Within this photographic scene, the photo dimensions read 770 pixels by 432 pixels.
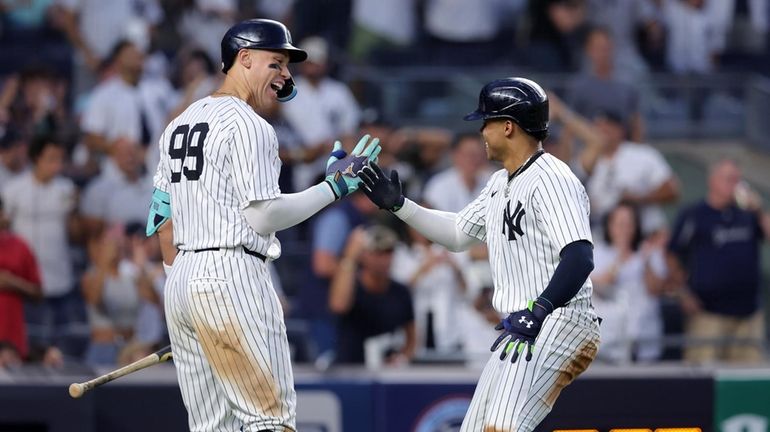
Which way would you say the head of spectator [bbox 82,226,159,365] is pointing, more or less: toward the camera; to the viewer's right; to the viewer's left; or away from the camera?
toward the camera

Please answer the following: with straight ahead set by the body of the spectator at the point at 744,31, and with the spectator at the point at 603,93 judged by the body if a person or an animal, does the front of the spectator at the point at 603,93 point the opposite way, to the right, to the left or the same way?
the same way

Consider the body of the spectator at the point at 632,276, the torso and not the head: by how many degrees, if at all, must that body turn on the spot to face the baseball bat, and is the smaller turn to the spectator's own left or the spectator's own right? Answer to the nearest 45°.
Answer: approximately 45° to the spectator's own right

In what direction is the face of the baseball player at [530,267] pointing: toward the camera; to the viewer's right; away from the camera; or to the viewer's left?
to the viewer's left

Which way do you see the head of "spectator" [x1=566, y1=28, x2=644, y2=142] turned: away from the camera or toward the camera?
toward the camera

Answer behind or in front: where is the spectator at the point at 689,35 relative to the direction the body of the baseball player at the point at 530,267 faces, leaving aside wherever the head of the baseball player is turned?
behind

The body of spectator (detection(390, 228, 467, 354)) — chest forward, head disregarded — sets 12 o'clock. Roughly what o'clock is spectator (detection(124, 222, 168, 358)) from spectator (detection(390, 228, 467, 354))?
spectator (detection(124, 222, 168, 358)) is roughly at 3 o'clock from spectator (detection(390, 228, 467, 354)).

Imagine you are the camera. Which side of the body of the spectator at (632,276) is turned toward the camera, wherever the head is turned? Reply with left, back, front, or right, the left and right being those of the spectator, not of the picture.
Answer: front

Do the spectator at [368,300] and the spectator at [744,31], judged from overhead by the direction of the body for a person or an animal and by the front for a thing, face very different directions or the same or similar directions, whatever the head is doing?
same or similar directions

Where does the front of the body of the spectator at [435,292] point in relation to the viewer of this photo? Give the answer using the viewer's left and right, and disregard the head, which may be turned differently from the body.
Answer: facing the viewer

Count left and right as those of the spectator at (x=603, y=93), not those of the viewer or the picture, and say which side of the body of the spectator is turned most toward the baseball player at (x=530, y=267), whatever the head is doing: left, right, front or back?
front

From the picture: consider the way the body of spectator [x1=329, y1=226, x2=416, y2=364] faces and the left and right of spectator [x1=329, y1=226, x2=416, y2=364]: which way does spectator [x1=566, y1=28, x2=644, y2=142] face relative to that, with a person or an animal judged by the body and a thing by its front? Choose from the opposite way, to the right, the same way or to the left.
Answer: the same way

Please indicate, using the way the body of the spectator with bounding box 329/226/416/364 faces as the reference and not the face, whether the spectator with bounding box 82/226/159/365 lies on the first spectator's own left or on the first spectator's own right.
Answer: on the first spectator's own right

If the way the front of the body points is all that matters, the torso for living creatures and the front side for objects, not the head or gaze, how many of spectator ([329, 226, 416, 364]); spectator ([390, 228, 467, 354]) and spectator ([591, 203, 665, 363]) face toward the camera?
3

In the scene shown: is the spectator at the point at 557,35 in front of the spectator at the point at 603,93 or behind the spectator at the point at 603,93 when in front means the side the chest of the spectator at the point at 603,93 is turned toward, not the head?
behind

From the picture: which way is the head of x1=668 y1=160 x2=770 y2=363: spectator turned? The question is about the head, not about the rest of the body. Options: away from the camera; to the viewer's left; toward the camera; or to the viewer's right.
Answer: toward the camera

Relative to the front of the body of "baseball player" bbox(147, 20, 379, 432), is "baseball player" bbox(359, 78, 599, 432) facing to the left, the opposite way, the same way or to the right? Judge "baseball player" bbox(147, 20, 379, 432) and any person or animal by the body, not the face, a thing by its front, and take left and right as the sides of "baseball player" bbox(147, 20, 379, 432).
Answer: the opposite way

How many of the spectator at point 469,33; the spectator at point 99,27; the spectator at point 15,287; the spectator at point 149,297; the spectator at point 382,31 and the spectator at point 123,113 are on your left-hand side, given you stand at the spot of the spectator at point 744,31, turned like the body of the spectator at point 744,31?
0

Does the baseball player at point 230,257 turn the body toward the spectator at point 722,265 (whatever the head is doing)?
yes
